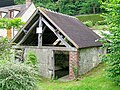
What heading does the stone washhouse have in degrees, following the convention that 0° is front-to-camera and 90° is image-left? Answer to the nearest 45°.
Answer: approximately 45°

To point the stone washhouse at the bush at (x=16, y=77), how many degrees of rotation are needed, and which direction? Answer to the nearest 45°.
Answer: approximately 45° to its left
